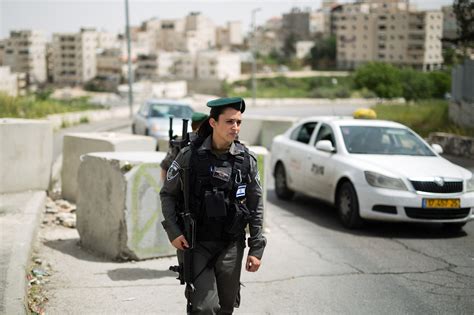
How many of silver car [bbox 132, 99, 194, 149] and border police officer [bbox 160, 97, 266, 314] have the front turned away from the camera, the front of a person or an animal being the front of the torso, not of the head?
0

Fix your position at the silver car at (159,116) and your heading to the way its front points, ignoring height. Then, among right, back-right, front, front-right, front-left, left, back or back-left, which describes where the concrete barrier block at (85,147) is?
front-right

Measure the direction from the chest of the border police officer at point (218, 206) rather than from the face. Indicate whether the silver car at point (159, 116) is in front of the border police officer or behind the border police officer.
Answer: behind

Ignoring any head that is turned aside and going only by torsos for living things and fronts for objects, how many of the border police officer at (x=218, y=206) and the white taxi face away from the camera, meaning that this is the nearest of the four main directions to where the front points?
0

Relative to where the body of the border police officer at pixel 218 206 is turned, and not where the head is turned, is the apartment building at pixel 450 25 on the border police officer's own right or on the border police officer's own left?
on the border police officer's own left

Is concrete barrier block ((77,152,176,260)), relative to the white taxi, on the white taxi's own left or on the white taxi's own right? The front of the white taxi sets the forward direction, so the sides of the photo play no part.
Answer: on the white taxi's own right

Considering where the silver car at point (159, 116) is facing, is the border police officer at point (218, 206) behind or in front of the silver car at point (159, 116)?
in front

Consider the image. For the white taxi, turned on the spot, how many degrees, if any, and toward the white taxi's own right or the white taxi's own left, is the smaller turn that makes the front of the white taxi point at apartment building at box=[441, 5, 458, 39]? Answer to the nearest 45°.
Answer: approximately 135° to the white taxi's own left
